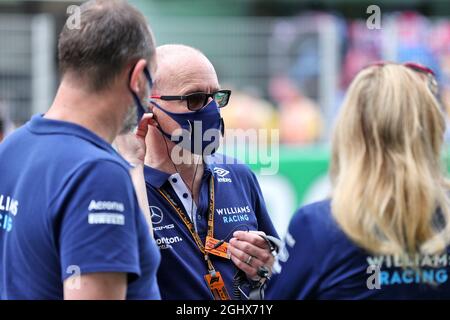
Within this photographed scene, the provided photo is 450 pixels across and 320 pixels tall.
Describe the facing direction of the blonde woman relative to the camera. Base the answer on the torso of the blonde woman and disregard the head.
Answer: away from the camera

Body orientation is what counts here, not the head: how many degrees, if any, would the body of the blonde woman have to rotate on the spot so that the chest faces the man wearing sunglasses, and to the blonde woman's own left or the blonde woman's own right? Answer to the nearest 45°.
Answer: approximately 45° to the blonde woman's own left
